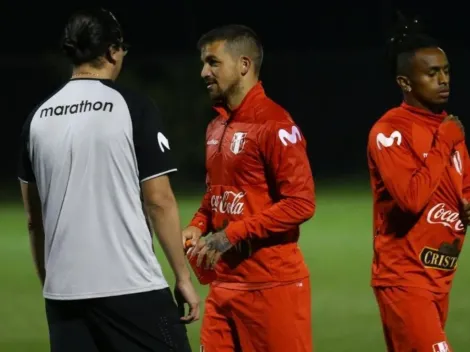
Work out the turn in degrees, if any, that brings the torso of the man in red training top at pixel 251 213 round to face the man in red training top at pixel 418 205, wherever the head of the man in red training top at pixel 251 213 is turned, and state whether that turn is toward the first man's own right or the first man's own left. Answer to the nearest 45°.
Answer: approximately 135° to the first man's own left

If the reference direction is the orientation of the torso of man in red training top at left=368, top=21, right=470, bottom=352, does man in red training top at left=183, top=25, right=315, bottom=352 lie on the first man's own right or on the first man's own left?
on the first man's own right

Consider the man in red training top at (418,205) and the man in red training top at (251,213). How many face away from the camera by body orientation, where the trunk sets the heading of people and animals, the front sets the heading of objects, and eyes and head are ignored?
0

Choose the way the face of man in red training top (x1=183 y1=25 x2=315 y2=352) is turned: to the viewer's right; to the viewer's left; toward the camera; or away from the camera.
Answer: to the viewer's left

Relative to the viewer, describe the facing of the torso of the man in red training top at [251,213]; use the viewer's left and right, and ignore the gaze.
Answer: facing the viewer and to the left of the viewer
